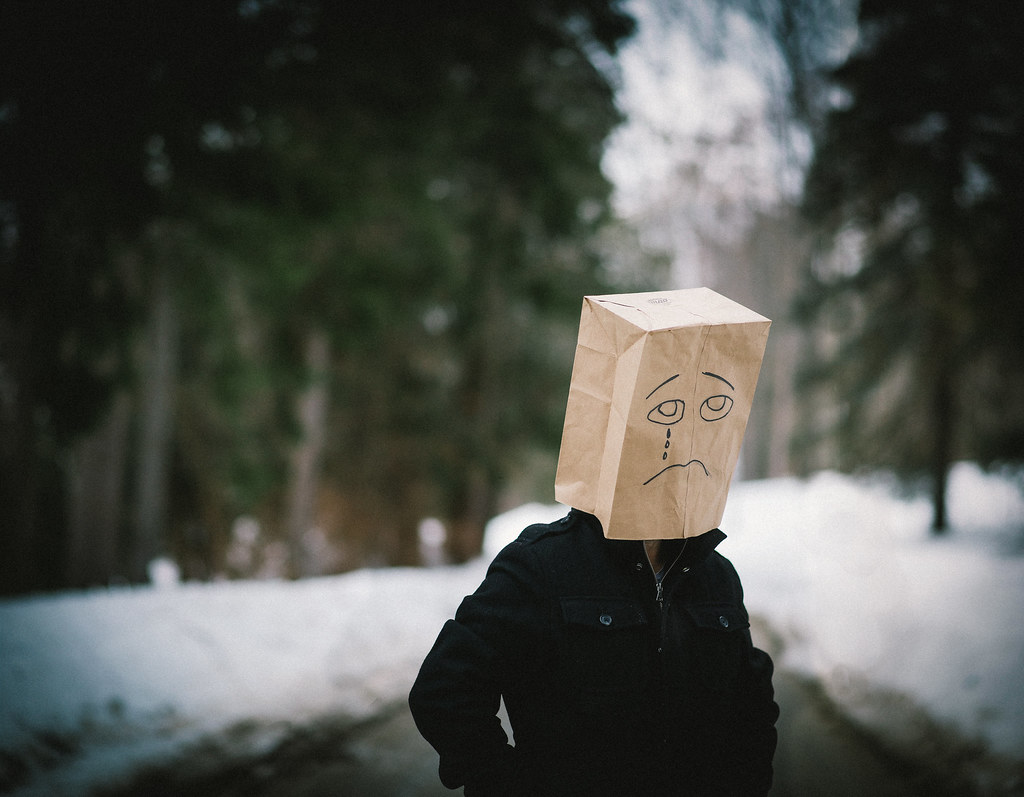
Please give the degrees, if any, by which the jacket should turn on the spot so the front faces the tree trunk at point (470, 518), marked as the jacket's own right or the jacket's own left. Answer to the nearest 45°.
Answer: approximately 135° to the jacket's own left

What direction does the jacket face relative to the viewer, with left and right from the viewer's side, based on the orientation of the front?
facing the viewer and to the right of the viewer

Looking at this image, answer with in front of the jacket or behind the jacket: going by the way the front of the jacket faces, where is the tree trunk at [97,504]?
behind

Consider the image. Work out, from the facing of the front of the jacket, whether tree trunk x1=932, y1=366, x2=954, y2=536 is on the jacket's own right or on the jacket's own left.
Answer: on the jacket's own left

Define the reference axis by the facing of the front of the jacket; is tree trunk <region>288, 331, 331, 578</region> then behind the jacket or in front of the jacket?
behind

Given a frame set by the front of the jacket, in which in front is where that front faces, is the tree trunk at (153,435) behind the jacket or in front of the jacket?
behind

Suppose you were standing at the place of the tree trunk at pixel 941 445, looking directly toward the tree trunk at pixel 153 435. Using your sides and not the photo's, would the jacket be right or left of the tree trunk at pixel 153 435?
left

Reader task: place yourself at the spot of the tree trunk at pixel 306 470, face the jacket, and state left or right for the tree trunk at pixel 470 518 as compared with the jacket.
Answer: left
